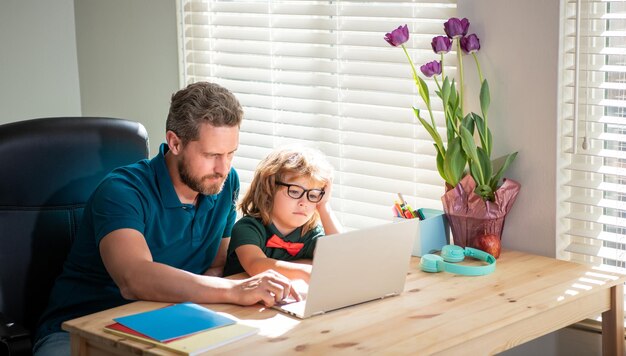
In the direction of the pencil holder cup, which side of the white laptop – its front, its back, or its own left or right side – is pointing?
right

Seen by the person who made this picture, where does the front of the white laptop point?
facing away from the viewer and to the left of the viewer

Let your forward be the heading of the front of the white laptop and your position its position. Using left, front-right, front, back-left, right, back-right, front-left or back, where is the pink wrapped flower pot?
right

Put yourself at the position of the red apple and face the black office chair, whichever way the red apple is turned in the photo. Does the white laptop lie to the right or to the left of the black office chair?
left

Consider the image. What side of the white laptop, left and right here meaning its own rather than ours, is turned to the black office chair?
front

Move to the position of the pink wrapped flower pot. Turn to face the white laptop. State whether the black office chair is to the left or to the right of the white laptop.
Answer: right

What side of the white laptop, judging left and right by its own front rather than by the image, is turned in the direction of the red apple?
right

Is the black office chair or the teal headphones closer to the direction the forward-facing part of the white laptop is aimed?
the black office chair

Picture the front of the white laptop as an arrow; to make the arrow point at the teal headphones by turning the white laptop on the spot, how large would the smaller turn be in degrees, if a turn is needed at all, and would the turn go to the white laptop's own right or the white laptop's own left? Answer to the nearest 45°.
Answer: approximately 90° to the white laptop's own right
